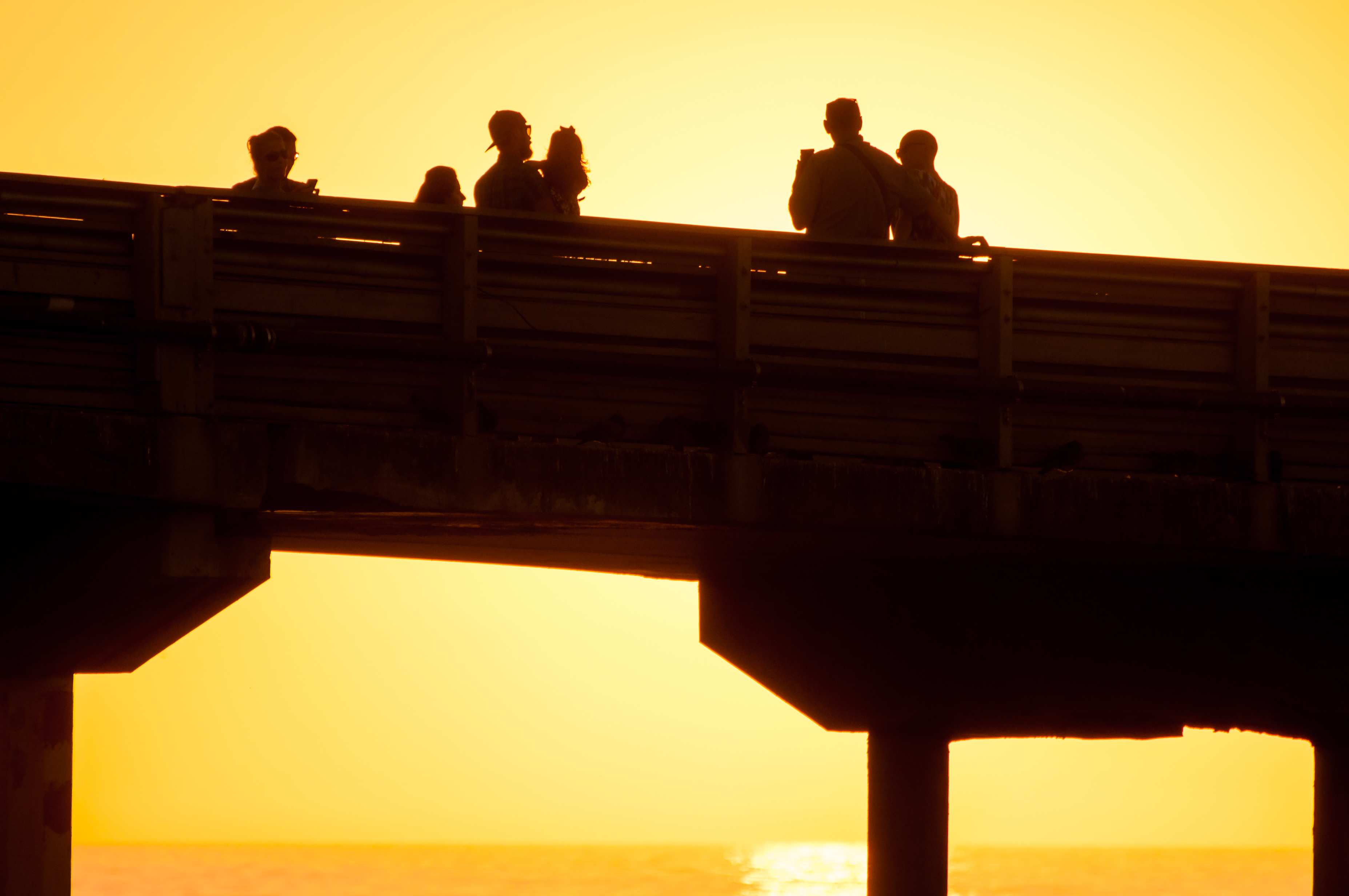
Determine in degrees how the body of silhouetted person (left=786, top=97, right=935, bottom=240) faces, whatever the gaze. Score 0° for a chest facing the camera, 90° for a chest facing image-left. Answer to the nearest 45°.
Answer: approximately 180°

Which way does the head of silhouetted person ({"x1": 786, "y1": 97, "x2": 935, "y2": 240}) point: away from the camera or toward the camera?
away from the camera
